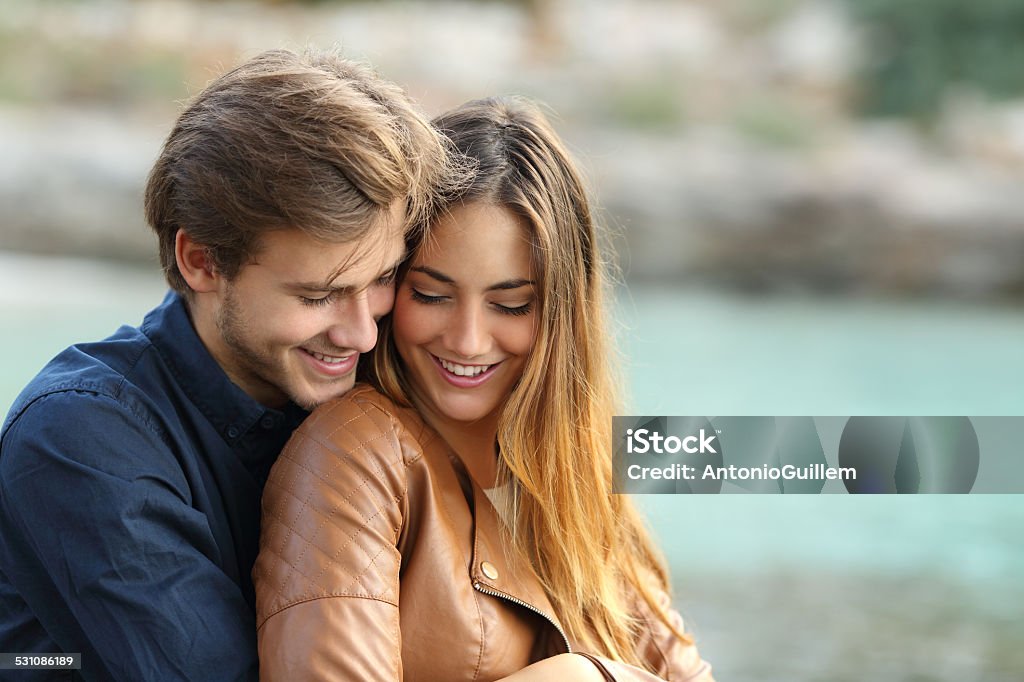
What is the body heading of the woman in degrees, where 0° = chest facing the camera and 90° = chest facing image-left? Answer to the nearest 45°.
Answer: approximately 315°

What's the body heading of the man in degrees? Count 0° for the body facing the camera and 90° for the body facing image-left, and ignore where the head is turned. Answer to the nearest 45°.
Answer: approximately 315°

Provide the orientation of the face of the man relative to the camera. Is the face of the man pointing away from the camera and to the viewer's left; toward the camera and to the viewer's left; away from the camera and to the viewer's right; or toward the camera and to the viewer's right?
toward the camera and to the viewer's right
